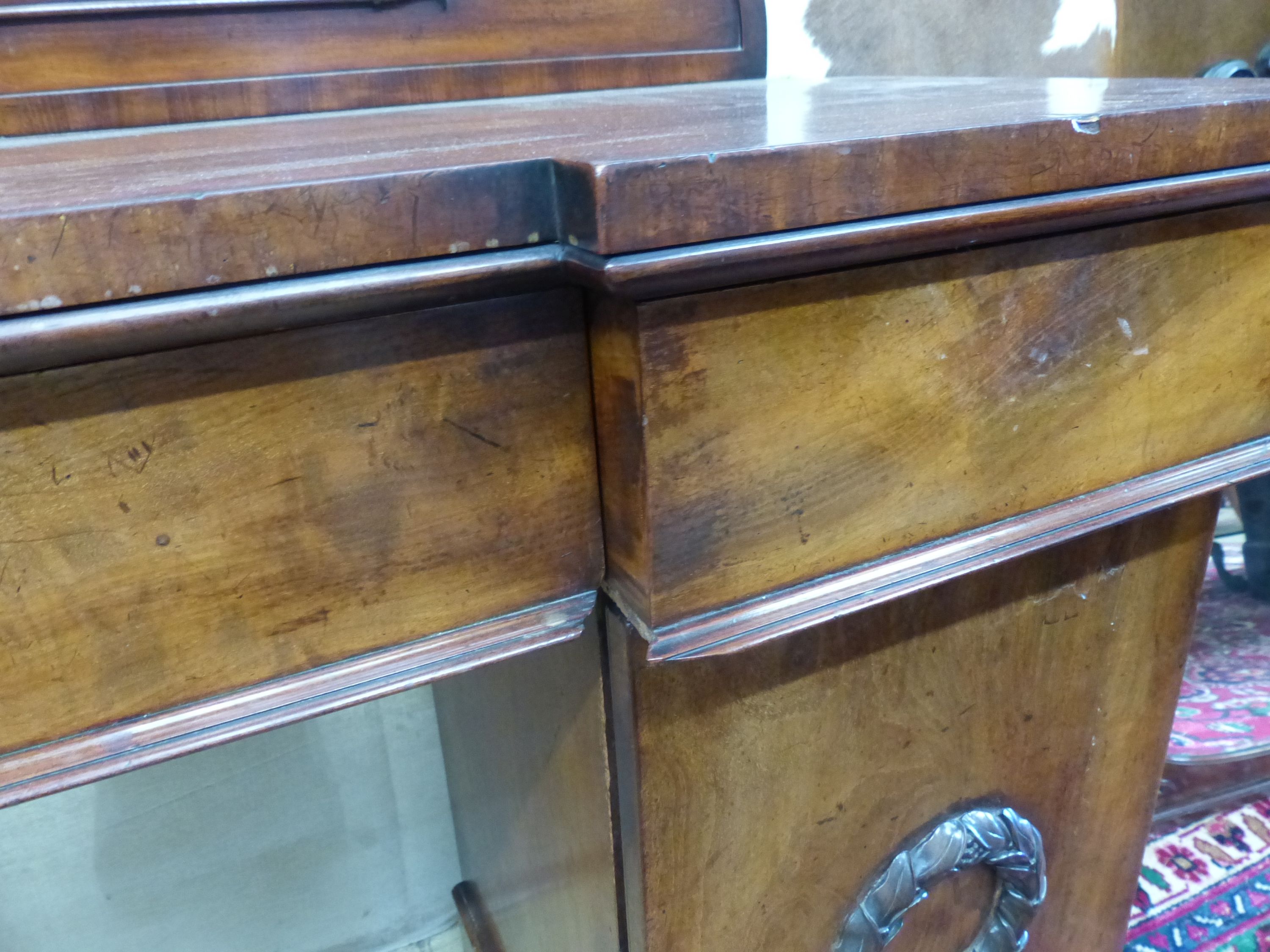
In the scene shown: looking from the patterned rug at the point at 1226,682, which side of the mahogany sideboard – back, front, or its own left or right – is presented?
left

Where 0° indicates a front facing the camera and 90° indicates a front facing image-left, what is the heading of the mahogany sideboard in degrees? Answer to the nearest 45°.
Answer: approximately 315°

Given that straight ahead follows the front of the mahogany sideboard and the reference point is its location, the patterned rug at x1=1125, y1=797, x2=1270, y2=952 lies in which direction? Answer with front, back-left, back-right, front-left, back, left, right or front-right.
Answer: left
